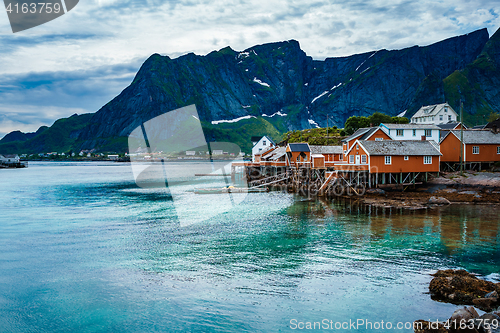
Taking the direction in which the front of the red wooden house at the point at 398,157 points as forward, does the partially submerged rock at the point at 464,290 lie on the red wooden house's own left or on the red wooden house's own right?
on the red wooden house's own left

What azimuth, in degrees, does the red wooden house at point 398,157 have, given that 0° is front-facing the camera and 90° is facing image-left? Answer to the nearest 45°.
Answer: approximately 45°

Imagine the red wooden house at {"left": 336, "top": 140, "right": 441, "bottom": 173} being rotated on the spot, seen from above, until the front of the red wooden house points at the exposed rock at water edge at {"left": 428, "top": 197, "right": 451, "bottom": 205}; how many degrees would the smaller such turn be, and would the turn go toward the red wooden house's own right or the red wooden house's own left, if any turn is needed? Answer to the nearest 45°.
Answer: approximately 90° to the red wooden house's own left

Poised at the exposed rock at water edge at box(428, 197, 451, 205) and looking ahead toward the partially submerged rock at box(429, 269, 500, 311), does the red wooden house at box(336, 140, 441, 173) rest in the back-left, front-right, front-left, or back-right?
back-right
